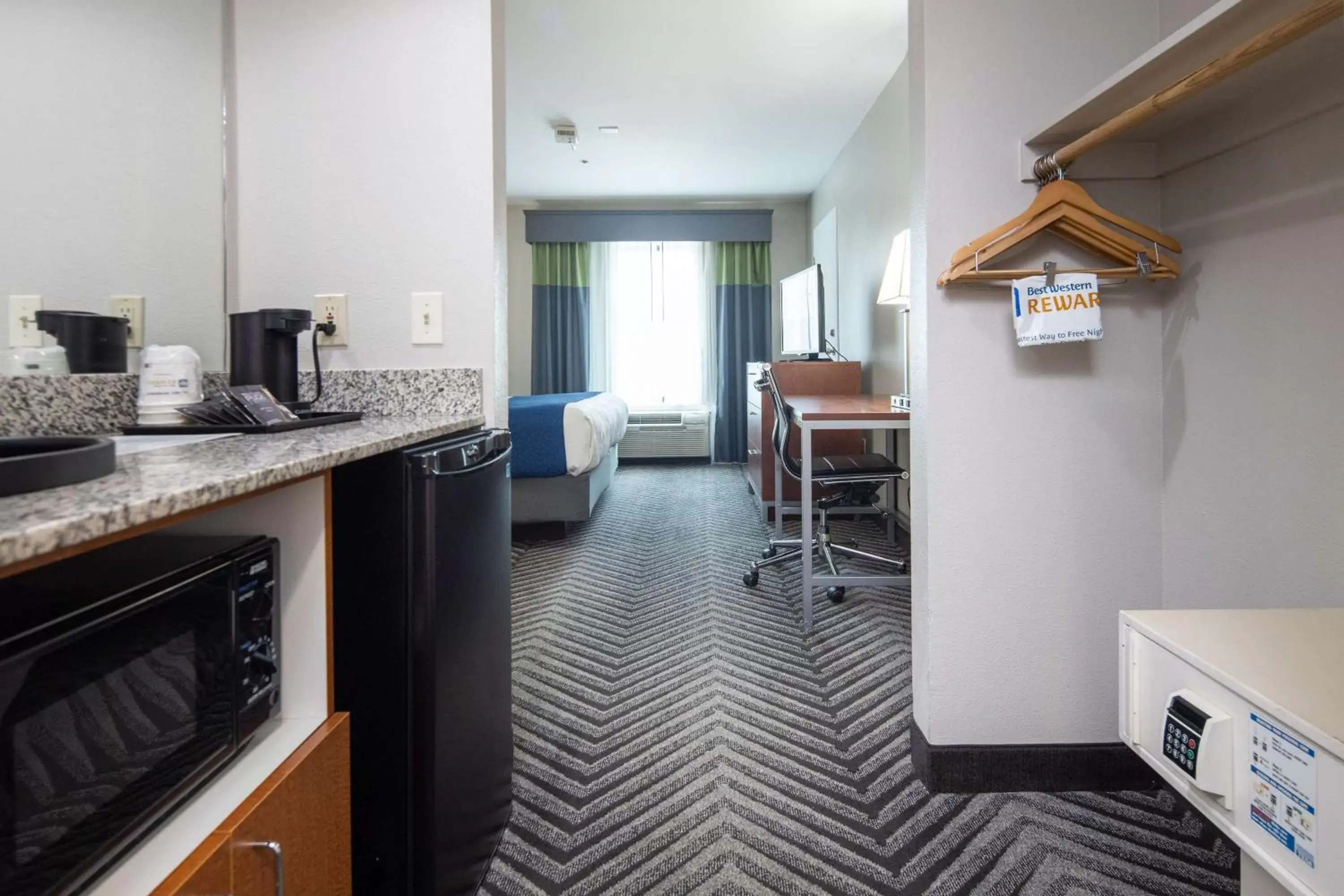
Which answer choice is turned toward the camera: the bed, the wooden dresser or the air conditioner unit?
the air conditioner unit

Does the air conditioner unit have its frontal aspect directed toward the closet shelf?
yes

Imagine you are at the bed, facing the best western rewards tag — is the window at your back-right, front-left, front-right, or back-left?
back-left

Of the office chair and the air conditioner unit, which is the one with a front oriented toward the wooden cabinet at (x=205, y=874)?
the air conditioner unit

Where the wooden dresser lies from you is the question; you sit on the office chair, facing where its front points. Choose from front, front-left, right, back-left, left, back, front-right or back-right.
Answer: left

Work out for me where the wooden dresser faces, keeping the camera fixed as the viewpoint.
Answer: facing to the left of the viewer

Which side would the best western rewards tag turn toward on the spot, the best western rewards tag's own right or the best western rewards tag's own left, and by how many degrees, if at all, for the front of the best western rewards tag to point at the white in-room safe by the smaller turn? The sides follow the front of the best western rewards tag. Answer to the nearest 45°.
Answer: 0° — it already faces it

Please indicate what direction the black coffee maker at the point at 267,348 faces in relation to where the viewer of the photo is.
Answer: facing the viewer and to the right of the viewer

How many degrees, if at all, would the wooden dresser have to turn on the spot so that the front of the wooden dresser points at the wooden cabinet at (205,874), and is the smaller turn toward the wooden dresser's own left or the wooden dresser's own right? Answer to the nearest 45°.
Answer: approximately 90° to the wooden dresser's own left

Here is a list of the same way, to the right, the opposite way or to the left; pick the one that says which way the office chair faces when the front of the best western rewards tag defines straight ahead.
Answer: to the left

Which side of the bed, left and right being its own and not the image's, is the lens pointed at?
right

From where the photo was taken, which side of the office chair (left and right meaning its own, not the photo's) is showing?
right
